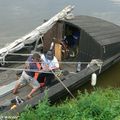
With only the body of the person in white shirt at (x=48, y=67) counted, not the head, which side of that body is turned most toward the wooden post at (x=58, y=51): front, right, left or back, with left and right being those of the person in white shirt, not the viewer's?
back

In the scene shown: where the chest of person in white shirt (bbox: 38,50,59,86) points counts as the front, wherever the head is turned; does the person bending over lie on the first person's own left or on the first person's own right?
on the first person's own right

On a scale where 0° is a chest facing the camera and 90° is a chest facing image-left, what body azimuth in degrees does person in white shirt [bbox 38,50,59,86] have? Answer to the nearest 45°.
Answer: approximately 0°
